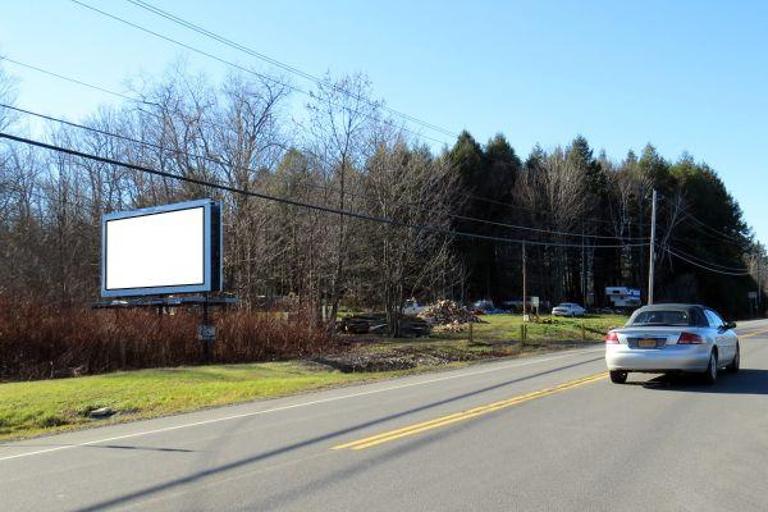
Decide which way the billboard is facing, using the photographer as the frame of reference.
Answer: facing the viewer and to the left of the viewer

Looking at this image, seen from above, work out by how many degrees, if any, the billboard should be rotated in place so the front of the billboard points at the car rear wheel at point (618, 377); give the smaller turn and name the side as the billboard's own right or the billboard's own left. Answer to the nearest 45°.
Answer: approximately 90° to the billboard's own left

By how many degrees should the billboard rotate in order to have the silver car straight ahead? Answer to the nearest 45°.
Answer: approximately 90° to its left
